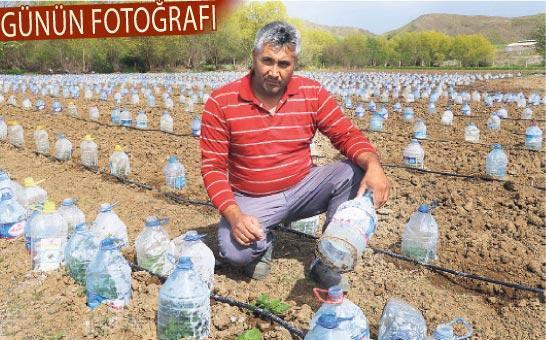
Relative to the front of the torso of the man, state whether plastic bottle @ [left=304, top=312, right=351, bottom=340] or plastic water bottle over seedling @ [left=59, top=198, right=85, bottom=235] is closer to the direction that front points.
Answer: the plastic bottle

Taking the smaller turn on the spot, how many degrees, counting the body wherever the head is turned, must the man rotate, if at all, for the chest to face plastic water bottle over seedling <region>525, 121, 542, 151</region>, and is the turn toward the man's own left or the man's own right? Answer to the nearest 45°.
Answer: approximately 135° to the man's own left

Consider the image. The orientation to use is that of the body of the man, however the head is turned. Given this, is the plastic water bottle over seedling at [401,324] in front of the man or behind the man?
in front

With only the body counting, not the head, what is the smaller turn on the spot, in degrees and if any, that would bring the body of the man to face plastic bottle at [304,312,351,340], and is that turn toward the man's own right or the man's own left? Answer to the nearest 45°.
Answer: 0° — they already face it

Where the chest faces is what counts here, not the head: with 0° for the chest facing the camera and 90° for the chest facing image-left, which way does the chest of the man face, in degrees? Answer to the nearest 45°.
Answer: approximately 0°

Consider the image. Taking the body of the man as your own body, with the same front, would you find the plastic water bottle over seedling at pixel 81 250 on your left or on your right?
on your right

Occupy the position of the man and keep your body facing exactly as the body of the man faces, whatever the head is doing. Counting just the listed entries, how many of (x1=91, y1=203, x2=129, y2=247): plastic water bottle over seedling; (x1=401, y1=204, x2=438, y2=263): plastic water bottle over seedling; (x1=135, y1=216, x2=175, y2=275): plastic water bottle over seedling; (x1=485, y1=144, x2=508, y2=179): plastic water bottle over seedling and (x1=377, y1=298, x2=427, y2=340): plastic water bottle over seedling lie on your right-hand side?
2

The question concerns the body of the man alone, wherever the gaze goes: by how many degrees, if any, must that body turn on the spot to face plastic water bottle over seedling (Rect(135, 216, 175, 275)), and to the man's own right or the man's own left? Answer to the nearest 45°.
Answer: approximately 90° to the man's own right

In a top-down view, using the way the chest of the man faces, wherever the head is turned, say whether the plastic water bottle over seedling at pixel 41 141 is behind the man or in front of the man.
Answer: behind

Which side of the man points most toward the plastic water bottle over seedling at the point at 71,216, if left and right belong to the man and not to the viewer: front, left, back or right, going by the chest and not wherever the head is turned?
right

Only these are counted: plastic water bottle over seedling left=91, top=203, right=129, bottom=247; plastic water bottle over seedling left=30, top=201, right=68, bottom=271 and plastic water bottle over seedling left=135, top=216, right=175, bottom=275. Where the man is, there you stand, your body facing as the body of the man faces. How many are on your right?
3

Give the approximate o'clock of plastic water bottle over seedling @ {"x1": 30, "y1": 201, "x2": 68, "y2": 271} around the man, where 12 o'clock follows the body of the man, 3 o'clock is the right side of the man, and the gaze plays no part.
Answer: The plastic water bottle over seedling is roughly at 3 o'clock from the man.
